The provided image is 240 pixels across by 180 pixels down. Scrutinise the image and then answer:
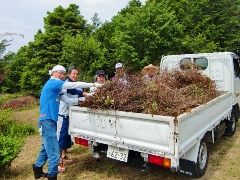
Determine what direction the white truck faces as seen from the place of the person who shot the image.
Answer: facing away from the viewer and to the right of the viewer

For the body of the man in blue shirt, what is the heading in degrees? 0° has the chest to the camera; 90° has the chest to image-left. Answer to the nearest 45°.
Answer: approximately 270°

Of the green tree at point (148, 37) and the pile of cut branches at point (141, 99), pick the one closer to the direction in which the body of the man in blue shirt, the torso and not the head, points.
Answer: the pile of cut branches

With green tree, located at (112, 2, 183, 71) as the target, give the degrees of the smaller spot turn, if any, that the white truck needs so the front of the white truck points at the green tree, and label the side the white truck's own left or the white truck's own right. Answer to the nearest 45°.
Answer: approximately 45° to the white truck's own left

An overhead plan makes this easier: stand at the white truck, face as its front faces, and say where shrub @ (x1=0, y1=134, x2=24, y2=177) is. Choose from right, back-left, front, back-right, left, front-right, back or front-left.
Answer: back-left

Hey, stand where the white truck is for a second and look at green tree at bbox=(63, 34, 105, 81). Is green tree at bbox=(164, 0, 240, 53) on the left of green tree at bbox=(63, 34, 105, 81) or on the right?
right
